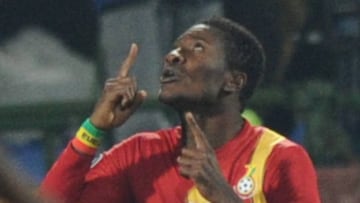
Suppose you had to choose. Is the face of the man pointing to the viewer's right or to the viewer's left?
to the viewer's left

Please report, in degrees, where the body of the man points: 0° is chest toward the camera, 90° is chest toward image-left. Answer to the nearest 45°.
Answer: approximately 45°
